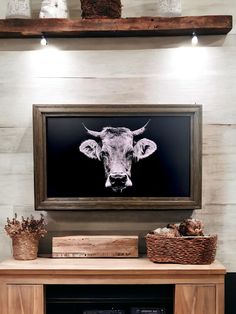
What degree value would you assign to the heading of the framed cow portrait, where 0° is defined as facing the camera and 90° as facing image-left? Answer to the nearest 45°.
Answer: approximately 0°

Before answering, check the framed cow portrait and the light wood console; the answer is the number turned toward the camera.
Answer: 2
